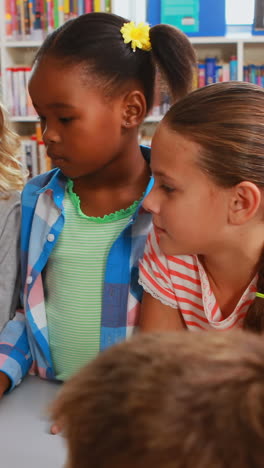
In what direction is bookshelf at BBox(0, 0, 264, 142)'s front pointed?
toward the camera

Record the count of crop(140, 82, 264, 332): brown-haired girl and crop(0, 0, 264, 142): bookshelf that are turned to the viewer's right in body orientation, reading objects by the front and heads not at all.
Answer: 0

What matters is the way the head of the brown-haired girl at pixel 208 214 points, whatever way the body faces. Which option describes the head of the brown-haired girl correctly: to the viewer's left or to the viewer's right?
to the viewer's left

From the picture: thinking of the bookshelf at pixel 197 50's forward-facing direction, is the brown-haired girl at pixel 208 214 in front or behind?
in front

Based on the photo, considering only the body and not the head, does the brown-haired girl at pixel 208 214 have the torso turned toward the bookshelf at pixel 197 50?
no
